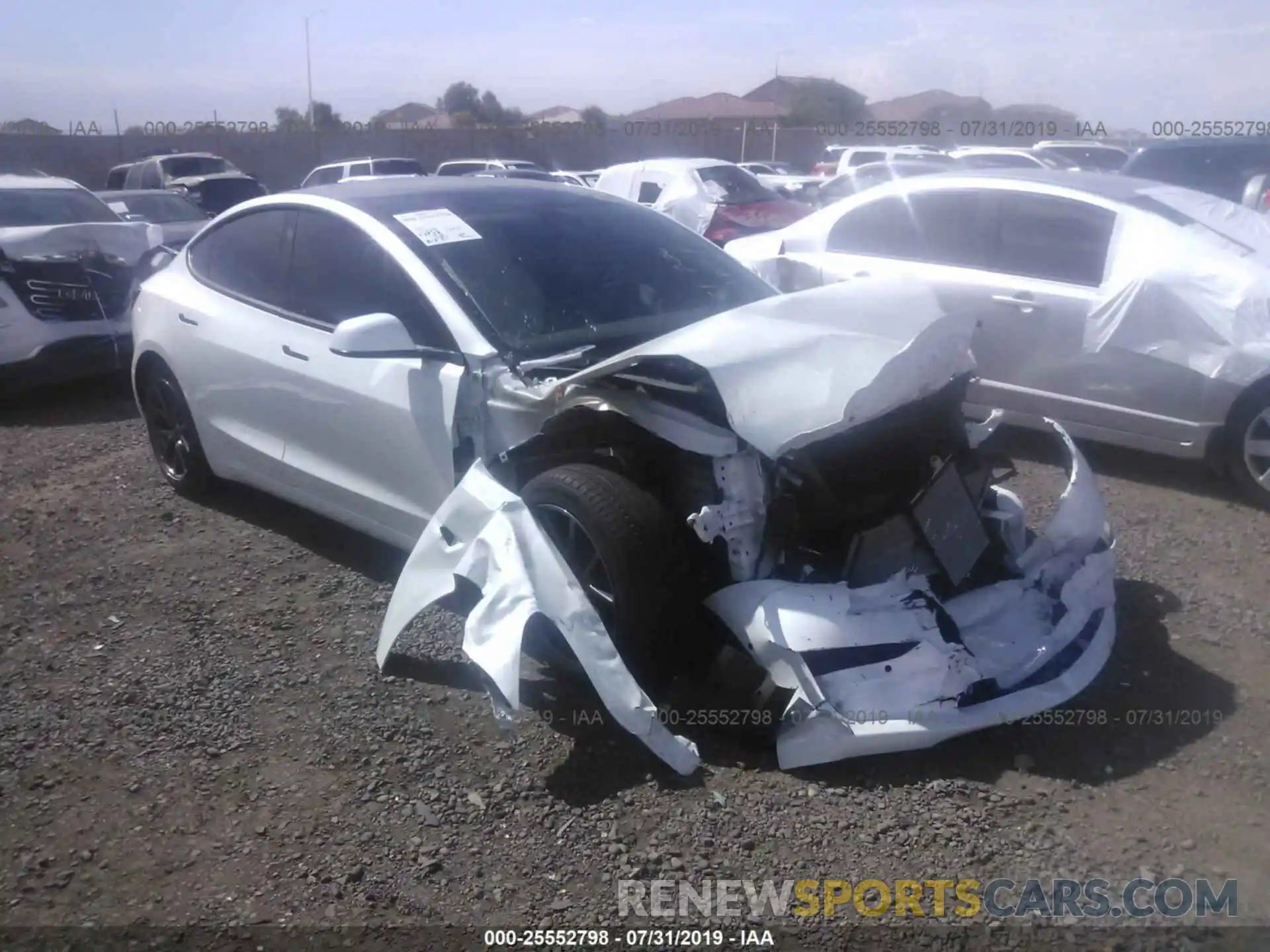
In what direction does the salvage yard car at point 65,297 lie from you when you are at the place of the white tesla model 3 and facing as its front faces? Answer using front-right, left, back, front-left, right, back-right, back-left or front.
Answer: back

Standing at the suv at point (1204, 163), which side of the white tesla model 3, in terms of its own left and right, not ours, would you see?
left

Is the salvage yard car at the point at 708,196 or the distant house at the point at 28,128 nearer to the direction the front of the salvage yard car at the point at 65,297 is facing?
the salvage yard car

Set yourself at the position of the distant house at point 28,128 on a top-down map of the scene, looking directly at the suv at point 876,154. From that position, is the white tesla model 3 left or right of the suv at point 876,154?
right

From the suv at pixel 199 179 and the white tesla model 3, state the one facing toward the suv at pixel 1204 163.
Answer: the suv at pixel 199 179

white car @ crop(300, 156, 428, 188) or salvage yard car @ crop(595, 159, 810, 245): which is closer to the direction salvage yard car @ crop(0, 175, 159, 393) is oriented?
the salvage yard car

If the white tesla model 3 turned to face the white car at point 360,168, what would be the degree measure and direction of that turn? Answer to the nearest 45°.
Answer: approximately 135° to its left

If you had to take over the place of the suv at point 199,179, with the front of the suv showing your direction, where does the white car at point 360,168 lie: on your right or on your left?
on your left

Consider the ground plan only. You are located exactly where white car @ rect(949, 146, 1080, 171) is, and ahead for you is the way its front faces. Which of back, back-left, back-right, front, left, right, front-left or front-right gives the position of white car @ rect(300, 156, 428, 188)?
back-right

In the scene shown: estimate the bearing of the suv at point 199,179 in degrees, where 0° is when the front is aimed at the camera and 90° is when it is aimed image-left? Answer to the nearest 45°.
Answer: approximately 315°

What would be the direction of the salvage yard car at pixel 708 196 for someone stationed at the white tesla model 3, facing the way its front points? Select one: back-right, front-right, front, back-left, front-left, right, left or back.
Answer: back-left
